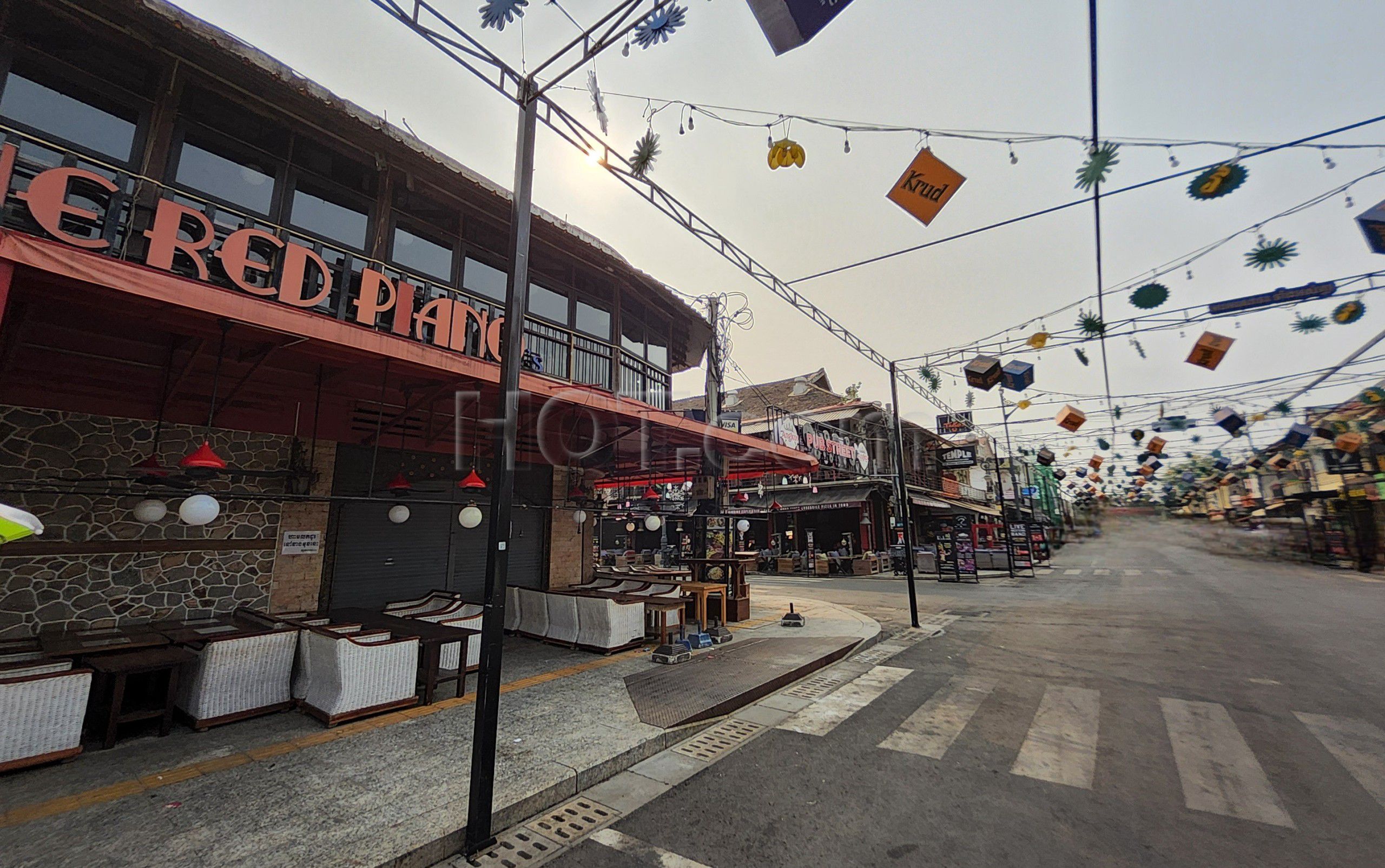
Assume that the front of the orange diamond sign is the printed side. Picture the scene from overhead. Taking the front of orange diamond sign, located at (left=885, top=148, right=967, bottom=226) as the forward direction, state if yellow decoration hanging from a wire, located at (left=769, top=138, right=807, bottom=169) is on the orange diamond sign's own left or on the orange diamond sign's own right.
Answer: on the orange diamond sign's own right

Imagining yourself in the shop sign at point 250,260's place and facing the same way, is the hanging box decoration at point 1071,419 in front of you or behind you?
in front

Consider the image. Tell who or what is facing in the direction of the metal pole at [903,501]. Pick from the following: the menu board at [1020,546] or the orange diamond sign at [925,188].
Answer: the menu board

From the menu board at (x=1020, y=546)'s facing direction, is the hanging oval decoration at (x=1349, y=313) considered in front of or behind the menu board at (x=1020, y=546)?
in front

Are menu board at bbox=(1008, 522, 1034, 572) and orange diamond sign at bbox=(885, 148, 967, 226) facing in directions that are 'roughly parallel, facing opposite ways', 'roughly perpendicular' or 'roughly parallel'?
roughly parallel

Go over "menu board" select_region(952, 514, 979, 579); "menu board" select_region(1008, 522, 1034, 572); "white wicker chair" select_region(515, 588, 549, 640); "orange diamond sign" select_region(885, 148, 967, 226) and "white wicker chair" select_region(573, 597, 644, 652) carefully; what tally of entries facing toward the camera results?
3

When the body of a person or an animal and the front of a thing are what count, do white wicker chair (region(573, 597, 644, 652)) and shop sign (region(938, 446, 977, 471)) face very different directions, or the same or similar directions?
very different directions

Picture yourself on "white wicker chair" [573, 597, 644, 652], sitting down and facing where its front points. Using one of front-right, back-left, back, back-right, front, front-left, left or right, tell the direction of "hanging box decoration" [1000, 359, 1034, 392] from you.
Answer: front-right

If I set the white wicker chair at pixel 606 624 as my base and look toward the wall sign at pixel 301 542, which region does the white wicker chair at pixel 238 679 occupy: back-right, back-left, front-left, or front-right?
front-left

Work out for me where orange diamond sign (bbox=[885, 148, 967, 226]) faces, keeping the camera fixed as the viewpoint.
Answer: facing the viewer

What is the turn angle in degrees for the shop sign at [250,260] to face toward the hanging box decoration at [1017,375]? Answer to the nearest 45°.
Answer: approximately 45° to its left

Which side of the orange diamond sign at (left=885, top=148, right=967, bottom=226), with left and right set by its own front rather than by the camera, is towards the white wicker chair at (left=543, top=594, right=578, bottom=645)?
right

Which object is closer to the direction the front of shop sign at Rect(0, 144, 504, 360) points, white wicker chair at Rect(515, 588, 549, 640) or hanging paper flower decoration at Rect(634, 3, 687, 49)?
the hanging paper flower decoration

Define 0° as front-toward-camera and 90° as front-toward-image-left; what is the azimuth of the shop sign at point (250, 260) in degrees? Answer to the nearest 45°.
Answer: approximately 315°

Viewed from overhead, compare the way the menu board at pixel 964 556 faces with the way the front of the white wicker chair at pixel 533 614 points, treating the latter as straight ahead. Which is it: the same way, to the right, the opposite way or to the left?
the opposite way

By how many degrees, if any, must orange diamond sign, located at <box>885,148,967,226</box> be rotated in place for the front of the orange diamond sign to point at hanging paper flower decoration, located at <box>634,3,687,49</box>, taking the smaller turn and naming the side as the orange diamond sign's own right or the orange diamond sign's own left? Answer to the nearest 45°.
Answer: approximately 45° to the orange diamond sign's own right

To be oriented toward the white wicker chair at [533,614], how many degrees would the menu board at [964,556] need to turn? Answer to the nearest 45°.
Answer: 0° — it already faces it

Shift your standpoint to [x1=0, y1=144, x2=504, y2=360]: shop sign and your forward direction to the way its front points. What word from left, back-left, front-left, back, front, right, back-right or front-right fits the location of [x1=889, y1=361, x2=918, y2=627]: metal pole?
front-left

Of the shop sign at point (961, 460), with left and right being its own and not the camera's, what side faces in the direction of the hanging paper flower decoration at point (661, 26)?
front
